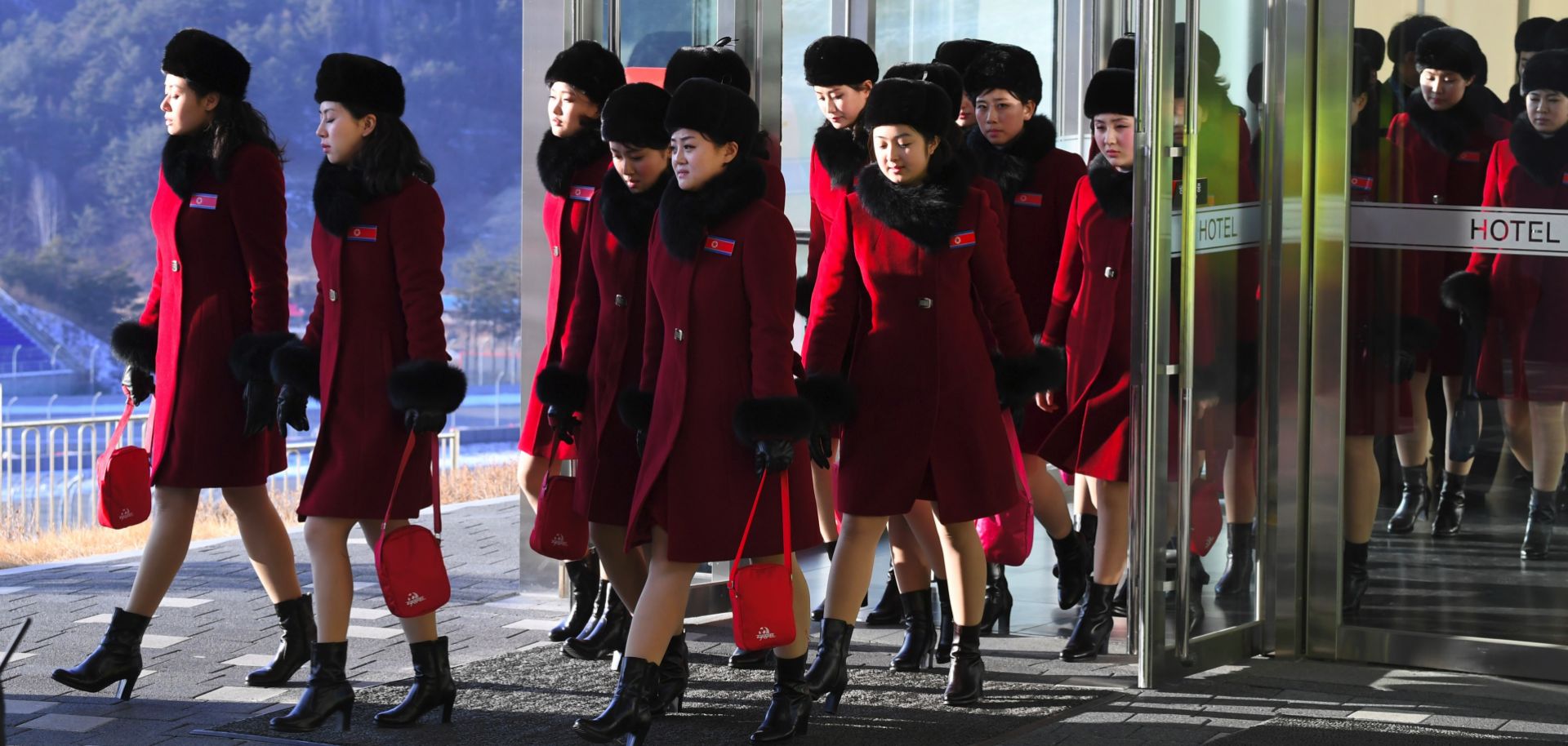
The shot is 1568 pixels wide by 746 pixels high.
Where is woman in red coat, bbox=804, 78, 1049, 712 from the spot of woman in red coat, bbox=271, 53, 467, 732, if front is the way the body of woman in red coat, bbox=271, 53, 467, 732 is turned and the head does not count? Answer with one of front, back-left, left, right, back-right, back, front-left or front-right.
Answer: back-left

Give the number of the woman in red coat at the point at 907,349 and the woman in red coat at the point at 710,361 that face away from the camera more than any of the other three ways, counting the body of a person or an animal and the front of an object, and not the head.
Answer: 0

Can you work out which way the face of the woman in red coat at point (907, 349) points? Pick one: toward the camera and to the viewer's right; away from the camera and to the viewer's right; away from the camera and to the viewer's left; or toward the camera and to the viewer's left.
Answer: toward the camera and to the viewer's left

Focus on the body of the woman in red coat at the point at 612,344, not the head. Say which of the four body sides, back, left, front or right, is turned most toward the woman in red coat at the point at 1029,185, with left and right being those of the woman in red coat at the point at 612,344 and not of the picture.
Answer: back

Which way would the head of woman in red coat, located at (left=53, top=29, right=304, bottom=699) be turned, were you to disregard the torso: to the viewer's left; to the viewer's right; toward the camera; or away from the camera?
to the viewer's left

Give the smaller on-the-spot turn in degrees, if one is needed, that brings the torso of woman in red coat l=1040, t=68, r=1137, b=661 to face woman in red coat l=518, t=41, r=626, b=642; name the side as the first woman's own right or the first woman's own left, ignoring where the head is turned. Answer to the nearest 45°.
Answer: approximately 45° to the first woman's own right

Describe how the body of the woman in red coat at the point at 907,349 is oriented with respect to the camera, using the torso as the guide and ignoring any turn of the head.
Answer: toward the camera

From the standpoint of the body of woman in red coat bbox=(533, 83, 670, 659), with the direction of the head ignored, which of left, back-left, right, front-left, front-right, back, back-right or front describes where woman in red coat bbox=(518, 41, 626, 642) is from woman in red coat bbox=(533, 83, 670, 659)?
back-right

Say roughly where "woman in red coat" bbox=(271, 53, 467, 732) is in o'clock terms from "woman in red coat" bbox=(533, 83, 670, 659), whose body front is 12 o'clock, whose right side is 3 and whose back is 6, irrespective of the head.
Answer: "woman in red coat" bbox=(271, 53, 467, 732) is roughly at 1 o'clock from "woman in red coat" bbox=(533, 83, 670, 659).

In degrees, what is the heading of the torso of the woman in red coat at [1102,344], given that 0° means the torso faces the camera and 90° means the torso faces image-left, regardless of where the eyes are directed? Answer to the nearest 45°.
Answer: approximately 45°

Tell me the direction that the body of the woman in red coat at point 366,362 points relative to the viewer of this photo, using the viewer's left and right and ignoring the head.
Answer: facing the viewer and to the left of the viewer

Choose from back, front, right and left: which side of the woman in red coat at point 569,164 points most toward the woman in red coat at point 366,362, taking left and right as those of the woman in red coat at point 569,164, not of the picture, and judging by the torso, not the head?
front

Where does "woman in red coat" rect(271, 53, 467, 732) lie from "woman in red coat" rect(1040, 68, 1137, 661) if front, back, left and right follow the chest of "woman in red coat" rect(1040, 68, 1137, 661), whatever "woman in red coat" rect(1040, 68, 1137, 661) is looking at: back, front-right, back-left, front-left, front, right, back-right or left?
front
